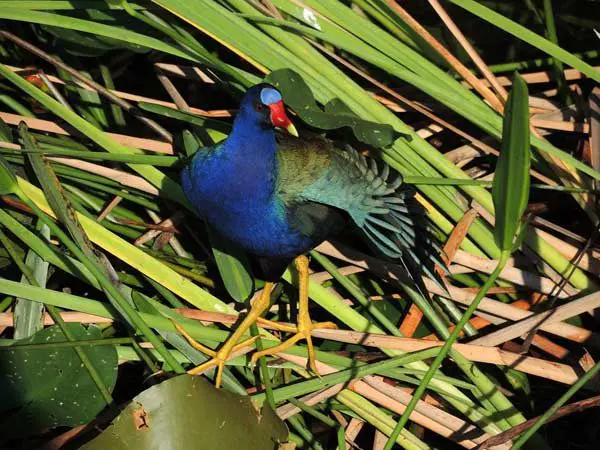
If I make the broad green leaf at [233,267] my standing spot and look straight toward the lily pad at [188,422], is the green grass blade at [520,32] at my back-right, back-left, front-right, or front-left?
back-left

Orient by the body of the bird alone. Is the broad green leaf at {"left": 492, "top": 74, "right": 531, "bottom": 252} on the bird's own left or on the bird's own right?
on the bird's own left
